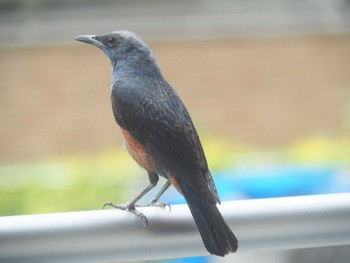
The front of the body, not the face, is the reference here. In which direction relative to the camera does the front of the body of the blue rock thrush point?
to the viewer's left
